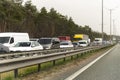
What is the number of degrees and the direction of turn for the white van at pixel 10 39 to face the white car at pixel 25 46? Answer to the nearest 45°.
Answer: approximately 90° to its left

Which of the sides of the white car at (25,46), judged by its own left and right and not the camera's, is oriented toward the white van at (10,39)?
right

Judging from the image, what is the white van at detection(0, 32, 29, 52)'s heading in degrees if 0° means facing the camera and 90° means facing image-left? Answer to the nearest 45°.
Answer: approximately 45°

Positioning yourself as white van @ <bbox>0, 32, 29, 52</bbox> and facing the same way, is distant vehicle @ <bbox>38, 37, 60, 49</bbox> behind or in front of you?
behind

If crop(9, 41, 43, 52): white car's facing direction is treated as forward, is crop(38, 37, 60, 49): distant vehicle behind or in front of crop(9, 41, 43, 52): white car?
behind

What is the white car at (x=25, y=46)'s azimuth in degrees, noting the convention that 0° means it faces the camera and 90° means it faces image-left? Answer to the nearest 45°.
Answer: approximately 45°
